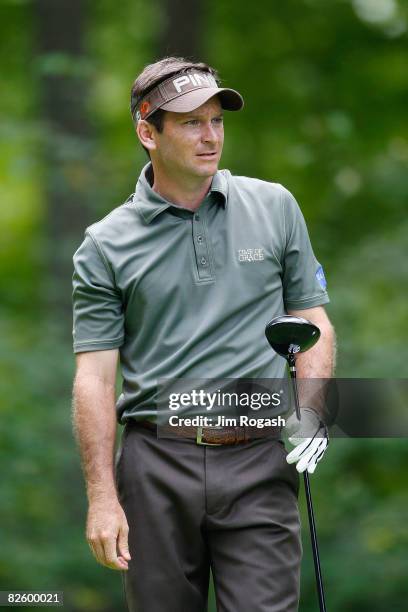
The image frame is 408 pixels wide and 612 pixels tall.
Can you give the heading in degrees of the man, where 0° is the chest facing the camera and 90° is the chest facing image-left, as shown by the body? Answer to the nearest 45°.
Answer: approximately 0°

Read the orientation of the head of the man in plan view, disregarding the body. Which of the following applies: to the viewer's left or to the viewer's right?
to the viewer's right
